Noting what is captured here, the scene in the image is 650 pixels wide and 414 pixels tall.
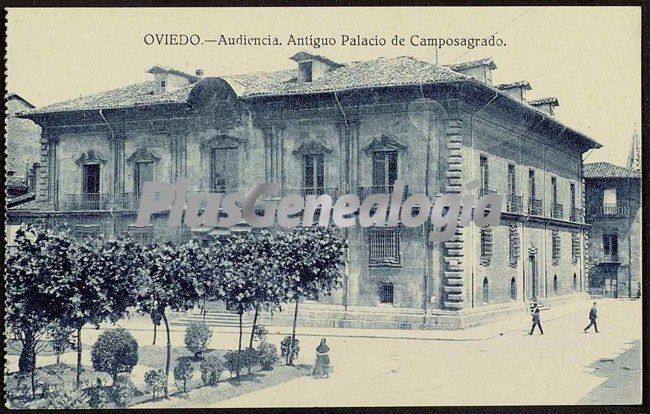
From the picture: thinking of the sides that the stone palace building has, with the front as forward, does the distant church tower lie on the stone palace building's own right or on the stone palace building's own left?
on the stone palace building's own left

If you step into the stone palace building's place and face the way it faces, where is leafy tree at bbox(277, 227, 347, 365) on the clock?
The leafy tree is roughly at 11 o'clock from the stone palace building.

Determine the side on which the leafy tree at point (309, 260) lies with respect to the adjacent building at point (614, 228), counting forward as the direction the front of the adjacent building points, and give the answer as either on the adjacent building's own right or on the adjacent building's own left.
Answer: on the adjacent building's own right

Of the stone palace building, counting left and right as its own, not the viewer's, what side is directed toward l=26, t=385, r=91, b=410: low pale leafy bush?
front

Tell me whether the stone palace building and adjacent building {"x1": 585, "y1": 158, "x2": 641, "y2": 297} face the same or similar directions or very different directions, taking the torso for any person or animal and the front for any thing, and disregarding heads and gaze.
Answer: same or similar directions

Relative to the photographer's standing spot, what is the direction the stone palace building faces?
facing the viewer and to the left of the viewer

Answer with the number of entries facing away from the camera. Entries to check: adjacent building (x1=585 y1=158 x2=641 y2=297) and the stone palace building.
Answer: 0

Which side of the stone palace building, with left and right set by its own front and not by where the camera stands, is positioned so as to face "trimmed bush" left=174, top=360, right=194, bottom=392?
front

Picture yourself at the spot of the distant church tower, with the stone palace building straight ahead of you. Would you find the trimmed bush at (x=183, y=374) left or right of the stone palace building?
left

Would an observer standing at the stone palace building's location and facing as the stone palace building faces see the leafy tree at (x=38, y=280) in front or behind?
in front

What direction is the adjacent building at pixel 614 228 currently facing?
toward the camera

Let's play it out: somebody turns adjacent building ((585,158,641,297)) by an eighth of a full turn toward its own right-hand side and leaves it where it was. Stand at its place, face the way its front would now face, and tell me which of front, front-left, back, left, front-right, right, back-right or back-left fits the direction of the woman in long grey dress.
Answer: front

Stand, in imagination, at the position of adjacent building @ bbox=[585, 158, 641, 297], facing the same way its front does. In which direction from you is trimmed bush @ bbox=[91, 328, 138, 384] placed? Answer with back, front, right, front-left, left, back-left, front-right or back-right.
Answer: front-right

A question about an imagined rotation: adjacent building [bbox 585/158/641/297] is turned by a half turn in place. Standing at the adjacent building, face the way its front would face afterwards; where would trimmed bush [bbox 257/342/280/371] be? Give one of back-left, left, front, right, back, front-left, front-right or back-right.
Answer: back-left
